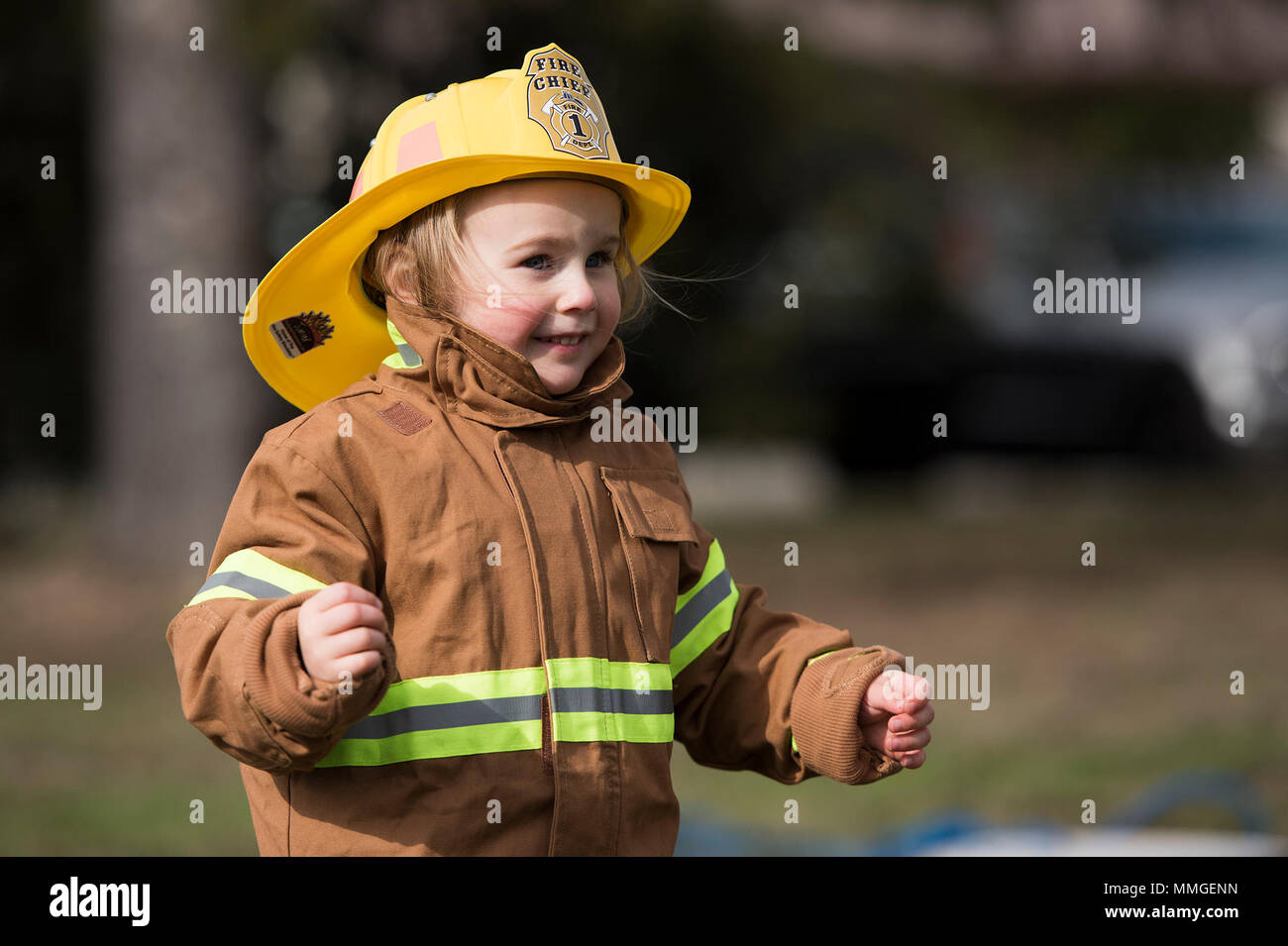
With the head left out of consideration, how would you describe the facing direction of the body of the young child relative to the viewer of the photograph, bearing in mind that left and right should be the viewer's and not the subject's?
facing the viewer and to the right of the viewer

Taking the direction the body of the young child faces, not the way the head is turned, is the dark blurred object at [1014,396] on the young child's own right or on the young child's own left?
on the young child's own left

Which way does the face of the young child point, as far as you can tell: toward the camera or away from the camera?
toward the camera

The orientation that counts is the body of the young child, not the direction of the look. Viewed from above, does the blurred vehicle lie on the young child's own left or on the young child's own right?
on the young child's own left
